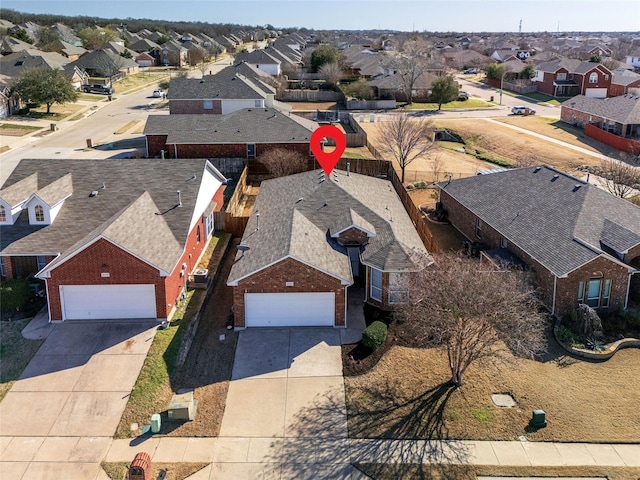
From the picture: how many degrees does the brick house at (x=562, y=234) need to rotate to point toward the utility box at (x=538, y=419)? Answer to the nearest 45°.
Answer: approximately 45° to its right

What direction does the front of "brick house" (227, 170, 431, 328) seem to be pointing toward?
toward the camera

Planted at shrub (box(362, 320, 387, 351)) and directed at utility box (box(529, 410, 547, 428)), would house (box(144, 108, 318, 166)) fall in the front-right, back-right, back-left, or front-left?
back-left

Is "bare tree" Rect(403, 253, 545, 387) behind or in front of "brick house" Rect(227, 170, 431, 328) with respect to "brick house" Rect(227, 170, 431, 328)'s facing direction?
in front

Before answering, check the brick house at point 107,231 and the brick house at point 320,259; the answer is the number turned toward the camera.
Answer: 2

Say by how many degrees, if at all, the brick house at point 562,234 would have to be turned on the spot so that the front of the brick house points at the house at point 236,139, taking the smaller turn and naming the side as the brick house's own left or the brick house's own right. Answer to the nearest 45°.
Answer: approximately 180°

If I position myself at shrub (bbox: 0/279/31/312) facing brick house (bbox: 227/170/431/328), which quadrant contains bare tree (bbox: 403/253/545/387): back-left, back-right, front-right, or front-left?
front-right

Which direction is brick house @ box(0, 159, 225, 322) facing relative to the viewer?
toward the camera

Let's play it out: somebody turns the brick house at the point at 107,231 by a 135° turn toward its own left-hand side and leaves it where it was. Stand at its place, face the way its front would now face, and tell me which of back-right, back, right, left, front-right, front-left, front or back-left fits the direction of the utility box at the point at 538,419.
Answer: right

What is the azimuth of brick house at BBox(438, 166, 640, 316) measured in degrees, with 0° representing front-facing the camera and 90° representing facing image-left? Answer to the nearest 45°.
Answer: approximately 315°

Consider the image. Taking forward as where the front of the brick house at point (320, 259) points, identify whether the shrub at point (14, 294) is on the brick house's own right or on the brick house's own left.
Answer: on the brick house's own right

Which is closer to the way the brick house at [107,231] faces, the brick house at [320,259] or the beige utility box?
the beige utility box

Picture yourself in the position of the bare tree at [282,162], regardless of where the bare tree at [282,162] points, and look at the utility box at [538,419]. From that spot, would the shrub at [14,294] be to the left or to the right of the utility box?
right

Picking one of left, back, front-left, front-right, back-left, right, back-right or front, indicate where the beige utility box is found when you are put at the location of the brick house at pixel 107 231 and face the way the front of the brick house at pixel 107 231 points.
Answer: front

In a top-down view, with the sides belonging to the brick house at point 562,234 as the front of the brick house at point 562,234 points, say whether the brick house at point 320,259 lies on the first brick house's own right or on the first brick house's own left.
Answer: on the first brick house's own right
